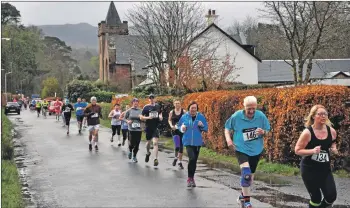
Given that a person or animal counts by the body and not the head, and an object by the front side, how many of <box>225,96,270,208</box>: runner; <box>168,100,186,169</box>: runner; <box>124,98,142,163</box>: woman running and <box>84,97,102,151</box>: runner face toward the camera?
4

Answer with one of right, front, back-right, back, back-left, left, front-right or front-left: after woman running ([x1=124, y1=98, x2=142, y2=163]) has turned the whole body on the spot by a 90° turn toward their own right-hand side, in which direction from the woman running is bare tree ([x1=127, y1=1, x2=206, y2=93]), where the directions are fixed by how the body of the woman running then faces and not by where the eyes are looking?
right

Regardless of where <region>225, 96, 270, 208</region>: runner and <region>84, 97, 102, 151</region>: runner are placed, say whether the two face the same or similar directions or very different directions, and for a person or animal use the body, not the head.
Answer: same or similar directions

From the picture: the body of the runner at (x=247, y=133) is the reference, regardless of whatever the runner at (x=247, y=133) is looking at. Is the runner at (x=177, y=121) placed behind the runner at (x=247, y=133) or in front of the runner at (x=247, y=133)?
behind

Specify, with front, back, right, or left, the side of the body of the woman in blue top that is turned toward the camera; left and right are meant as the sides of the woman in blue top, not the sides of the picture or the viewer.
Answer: front

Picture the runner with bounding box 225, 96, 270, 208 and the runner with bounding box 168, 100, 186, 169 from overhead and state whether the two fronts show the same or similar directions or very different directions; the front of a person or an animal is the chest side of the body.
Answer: same or similar directions

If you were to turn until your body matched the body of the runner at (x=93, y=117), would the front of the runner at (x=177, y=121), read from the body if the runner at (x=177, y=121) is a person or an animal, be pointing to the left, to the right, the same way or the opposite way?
the same way

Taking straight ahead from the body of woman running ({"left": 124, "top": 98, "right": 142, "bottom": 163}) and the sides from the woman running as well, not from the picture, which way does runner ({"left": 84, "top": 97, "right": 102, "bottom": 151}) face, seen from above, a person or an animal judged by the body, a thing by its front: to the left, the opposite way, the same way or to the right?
the same way

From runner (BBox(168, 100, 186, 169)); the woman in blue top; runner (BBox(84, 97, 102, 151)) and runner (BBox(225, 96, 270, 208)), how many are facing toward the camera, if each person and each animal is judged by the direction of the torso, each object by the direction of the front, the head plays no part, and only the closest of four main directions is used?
4

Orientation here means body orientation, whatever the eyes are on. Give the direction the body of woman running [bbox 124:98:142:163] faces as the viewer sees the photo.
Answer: toward the camera

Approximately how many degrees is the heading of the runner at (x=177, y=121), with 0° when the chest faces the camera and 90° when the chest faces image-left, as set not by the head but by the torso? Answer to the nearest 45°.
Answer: approximately 0°

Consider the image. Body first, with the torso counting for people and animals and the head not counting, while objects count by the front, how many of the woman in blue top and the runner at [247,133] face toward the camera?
2

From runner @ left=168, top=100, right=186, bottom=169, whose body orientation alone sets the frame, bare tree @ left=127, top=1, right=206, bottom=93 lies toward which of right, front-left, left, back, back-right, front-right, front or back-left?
back

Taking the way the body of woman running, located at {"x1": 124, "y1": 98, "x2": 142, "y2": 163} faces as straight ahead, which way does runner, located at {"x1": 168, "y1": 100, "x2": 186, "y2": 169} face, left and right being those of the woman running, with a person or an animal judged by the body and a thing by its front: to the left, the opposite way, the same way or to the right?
the same way

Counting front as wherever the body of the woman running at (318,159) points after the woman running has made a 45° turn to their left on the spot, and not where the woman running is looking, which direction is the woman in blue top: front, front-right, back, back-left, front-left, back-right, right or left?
back-left

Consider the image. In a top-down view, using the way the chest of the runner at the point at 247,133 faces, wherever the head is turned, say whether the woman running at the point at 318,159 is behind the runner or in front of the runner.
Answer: in front
